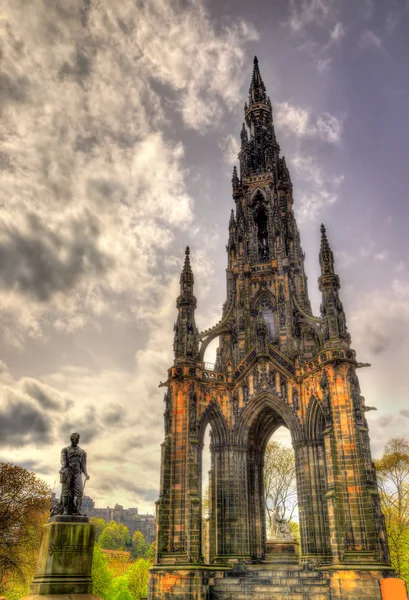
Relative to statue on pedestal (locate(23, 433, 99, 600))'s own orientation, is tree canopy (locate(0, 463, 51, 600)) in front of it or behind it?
behind

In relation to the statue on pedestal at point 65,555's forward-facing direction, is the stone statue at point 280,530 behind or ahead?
behind

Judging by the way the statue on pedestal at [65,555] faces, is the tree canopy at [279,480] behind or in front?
behind

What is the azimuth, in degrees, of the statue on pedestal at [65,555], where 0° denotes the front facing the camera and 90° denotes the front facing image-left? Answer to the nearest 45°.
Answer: approximately 0°

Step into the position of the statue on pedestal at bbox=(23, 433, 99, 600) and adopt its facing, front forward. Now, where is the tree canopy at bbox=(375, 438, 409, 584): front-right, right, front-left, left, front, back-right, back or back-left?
back-left

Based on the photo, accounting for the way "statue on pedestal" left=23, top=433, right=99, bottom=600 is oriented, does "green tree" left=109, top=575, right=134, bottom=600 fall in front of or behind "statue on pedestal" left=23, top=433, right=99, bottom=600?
behind

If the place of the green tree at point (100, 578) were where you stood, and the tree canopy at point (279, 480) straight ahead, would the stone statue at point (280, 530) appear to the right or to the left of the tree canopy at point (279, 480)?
right
